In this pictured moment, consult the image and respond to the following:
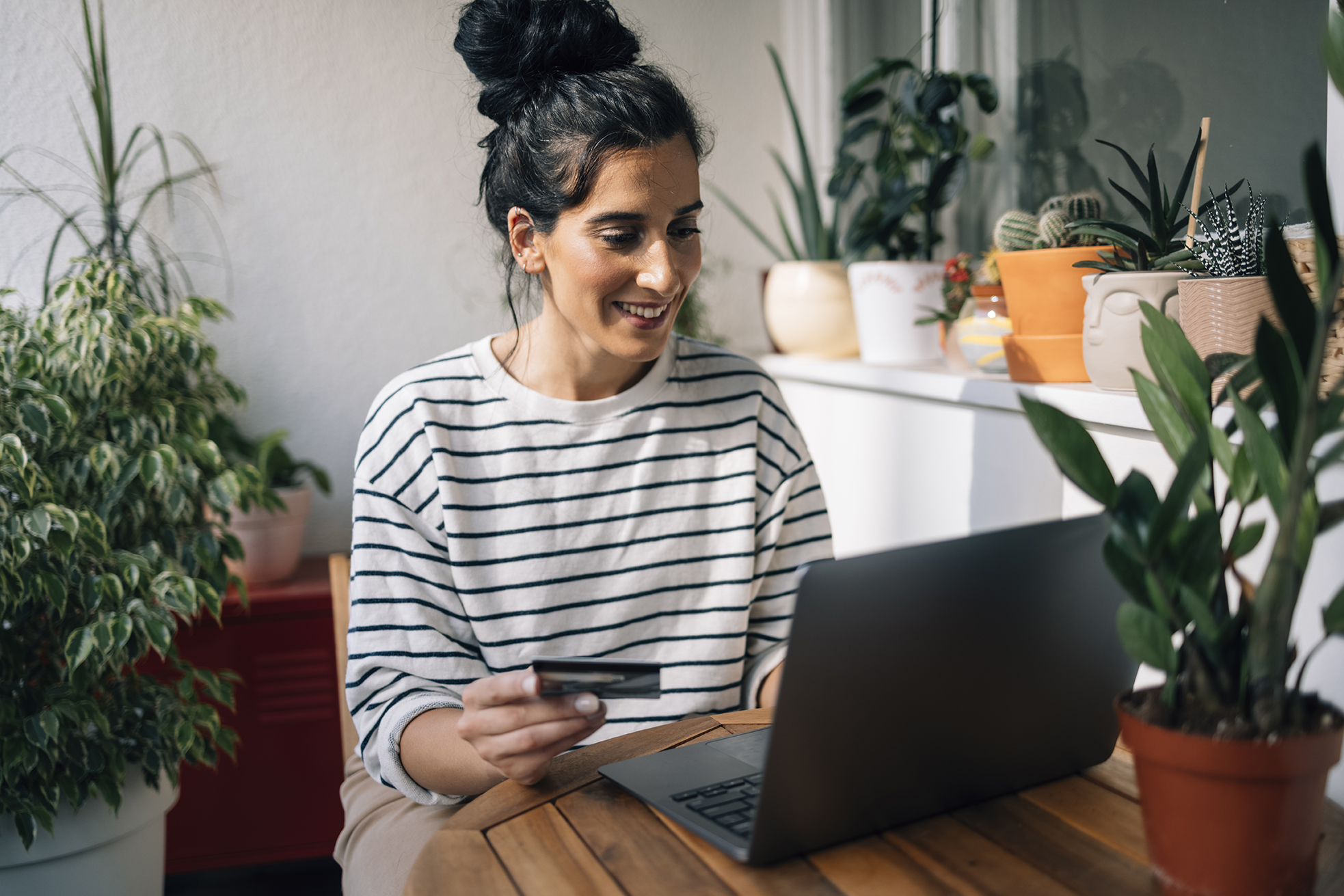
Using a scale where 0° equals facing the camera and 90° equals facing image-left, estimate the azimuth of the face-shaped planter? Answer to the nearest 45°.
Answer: approximately 45°

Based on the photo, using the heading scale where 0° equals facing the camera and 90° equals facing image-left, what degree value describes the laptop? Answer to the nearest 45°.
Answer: approximately 135°

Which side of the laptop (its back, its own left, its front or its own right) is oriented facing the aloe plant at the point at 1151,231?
right

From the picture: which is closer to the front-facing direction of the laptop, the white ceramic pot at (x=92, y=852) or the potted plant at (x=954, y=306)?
the white ceramic pot

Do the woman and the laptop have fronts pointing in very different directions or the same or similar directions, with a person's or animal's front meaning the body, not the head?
very different directions

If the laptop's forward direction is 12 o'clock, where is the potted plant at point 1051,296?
The potted plant is roughly at 2 o'clock from the laptop.

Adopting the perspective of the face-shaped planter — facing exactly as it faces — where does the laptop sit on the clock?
The laptop is roughly at 11 o'clock from the face-shaped planter.

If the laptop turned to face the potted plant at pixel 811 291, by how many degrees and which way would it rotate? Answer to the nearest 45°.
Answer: approximately 45° to its right

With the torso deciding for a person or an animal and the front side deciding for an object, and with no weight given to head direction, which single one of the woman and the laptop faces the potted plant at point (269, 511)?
the laptop
